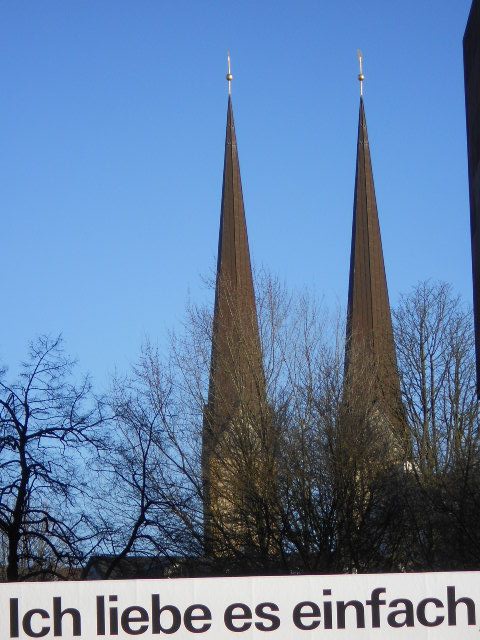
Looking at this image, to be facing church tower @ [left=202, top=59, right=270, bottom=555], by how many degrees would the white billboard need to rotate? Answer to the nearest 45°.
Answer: approximately 180°

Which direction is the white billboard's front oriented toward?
toward the camera
